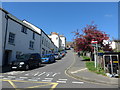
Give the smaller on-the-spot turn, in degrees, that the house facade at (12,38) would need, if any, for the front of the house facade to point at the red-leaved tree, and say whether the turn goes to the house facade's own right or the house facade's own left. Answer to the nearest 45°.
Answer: approximately 45° to the house facade's own left

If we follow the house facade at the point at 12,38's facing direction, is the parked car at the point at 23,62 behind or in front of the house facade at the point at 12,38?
in front

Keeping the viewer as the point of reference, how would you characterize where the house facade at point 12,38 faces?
facing the viewer and to the right of the viewer

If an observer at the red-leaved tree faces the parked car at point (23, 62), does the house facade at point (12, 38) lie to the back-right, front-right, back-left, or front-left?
front-right
